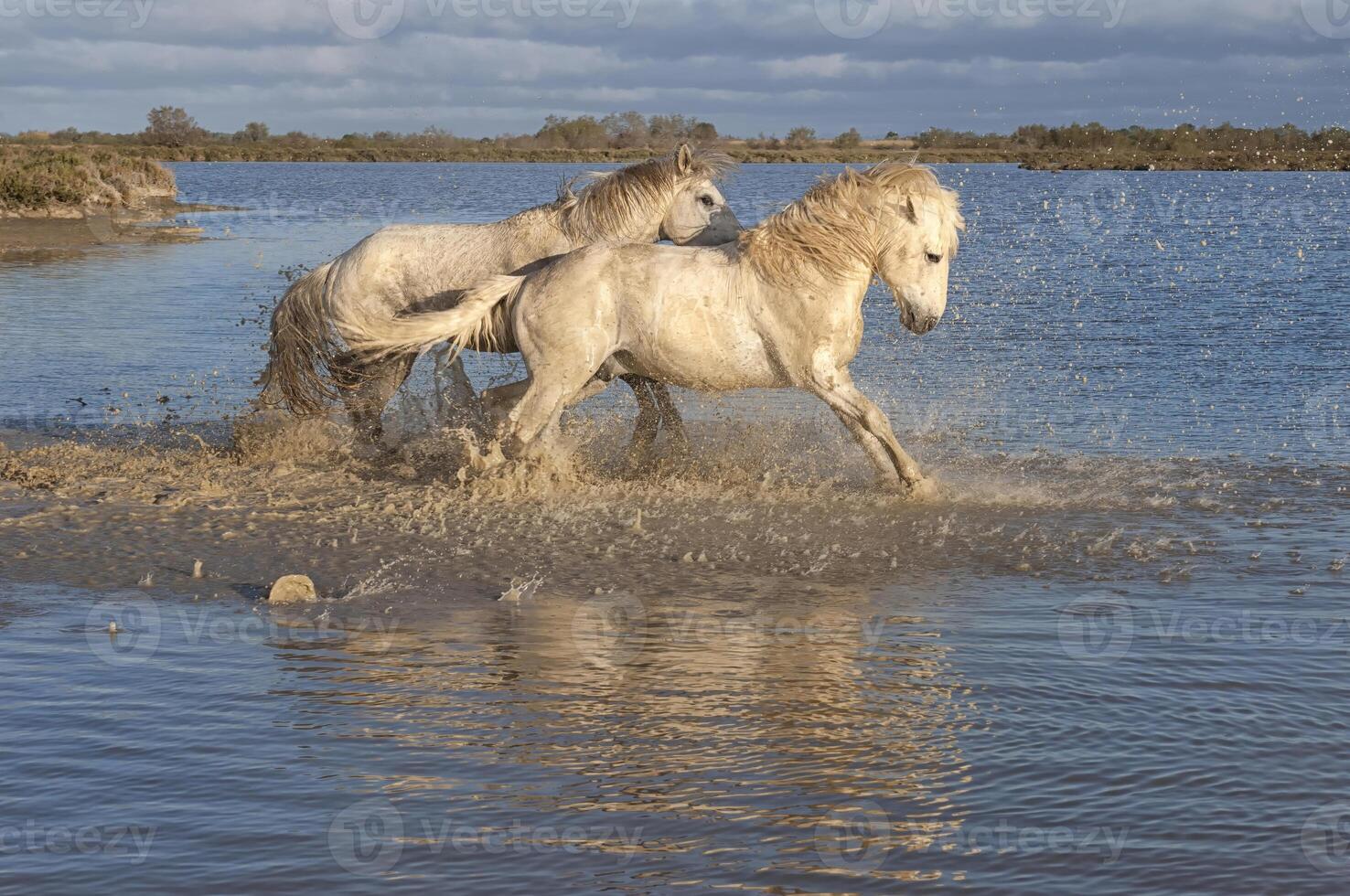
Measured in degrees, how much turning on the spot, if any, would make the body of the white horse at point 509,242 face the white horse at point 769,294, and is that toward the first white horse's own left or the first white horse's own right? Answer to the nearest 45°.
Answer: approximately 45° to the first white horse's own right

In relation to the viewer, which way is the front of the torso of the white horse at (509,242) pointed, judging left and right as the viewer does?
facing to the right of the viewer

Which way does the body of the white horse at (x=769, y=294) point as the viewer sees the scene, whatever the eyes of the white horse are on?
to the viewer's right

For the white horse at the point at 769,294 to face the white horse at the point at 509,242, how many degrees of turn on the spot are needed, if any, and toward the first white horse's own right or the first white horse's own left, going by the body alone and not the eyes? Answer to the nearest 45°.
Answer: approximately 135° to the first white horse's own left

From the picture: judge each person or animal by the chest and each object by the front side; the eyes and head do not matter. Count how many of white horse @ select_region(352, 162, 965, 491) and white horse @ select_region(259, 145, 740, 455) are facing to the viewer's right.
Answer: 2
